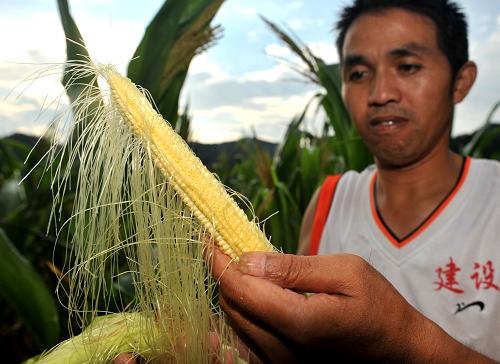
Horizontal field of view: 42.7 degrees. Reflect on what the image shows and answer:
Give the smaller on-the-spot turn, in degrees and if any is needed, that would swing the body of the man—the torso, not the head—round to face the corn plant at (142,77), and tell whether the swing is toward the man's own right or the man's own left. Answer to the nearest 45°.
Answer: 0° — they already face it

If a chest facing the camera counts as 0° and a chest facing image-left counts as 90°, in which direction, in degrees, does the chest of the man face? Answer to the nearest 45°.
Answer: approximately 45°
